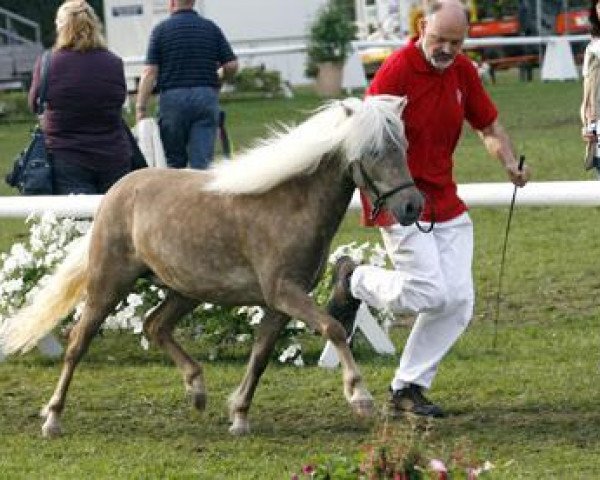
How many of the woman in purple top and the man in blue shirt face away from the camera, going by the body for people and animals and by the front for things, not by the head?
2

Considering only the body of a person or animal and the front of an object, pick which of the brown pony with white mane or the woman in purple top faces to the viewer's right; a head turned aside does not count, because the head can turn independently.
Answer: the brown pony with white mane

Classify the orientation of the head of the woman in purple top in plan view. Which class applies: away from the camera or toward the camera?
away from the camera

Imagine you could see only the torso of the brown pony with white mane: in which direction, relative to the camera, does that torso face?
to the viewer's right

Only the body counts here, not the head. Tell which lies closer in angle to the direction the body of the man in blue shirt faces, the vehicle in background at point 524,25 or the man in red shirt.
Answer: the vehicle in background

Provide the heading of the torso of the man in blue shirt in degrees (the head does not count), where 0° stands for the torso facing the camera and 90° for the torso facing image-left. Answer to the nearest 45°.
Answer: approximately 180°

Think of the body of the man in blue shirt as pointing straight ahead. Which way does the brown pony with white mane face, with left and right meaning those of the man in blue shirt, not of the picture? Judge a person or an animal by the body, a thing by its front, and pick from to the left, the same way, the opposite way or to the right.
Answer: to the right

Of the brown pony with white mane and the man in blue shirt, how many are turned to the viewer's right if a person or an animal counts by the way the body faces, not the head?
1

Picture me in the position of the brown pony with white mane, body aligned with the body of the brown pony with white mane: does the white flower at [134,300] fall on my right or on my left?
on my left

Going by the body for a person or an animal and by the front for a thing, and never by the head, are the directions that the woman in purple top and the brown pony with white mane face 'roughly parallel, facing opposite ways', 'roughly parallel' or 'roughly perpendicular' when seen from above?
roughly perpendicular

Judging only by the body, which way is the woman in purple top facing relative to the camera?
away from the camera

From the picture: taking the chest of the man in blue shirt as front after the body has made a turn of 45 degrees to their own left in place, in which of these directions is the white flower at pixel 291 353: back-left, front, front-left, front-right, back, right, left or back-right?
back-left
